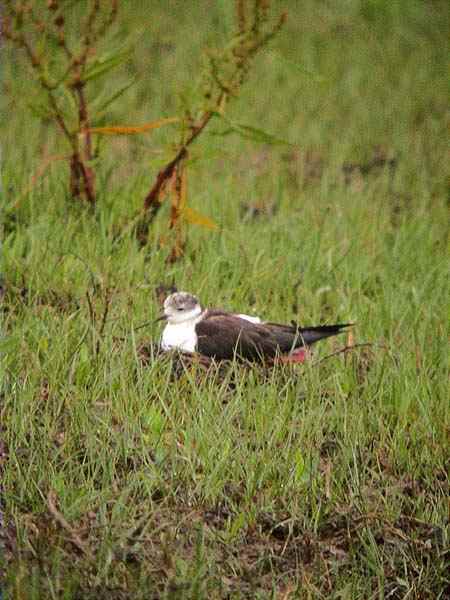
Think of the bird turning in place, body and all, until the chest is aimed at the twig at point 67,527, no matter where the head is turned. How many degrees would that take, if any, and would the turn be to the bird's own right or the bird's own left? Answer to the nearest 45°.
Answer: approximately 90° to the bird's own left

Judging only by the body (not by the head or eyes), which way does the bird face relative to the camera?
to the viewer's left
